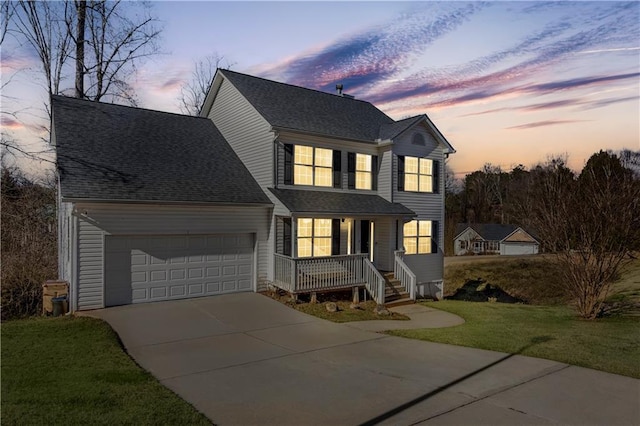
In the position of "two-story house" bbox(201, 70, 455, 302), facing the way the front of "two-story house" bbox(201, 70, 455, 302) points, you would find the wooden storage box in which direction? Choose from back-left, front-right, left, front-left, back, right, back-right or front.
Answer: right

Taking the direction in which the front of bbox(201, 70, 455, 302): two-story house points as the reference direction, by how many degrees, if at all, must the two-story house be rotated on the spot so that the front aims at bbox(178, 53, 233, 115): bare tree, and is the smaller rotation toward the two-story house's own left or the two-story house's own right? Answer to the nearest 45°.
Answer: approximately 180°

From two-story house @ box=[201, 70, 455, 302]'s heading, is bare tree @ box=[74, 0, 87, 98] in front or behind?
behind

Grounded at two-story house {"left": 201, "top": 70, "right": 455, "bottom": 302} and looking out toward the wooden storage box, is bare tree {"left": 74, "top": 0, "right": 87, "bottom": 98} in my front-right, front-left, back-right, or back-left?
front-right

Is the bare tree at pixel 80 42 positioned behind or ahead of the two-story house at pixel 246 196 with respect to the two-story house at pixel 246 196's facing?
behind

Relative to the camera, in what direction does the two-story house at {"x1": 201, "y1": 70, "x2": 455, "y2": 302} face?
facing the viewer and to the right of the viewer

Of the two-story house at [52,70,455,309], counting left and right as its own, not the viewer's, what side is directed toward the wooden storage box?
right
